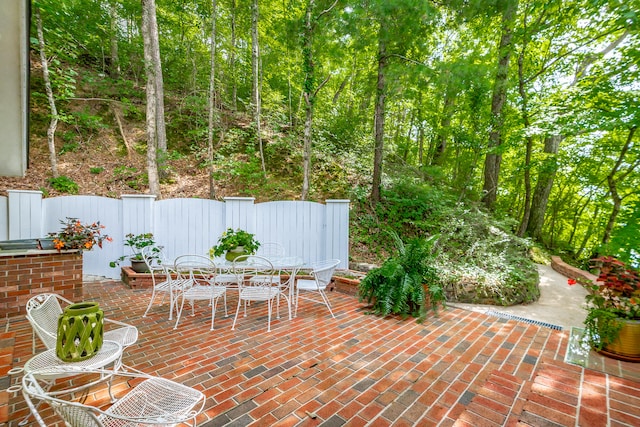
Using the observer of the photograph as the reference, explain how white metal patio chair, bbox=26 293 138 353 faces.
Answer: facing to the right of the viewer

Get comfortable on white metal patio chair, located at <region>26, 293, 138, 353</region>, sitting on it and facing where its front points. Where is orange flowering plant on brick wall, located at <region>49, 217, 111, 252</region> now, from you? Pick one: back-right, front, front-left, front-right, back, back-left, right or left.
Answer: left

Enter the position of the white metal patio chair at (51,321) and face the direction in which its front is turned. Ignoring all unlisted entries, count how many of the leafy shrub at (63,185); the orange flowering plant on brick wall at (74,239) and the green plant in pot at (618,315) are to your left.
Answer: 2

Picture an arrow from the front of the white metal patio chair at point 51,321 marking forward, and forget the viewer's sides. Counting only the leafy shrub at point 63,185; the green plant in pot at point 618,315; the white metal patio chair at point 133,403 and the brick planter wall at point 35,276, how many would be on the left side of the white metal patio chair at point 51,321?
2

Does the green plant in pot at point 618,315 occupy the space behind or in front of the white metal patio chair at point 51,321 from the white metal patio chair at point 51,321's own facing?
in front

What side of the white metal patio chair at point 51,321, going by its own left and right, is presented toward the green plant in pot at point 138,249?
left

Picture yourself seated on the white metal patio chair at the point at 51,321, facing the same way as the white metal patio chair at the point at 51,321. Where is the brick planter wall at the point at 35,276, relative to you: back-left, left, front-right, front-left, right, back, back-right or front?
left

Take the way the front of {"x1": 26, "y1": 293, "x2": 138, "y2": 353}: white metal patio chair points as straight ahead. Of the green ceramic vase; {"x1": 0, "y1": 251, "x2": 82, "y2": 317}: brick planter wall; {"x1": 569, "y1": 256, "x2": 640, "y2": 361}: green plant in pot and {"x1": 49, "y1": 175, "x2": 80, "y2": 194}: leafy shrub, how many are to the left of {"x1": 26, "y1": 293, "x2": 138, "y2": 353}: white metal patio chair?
2

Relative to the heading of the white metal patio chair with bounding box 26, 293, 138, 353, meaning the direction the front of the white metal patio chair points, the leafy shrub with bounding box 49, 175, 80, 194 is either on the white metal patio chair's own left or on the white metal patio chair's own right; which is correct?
on the white metal patio chair's own left

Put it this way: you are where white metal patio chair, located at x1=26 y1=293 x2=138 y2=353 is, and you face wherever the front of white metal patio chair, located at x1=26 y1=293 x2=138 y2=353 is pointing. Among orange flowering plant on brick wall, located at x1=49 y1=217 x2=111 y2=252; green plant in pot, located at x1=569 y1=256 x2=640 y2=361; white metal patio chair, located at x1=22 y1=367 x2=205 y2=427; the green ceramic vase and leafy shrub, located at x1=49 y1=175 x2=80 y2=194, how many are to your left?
2

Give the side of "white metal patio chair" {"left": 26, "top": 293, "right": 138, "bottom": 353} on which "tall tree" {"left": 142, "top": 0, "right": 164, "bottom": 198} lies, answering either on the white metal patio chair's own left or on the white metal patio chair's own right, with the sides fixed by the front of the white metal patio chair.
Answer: on the white metal patio chair's own left
